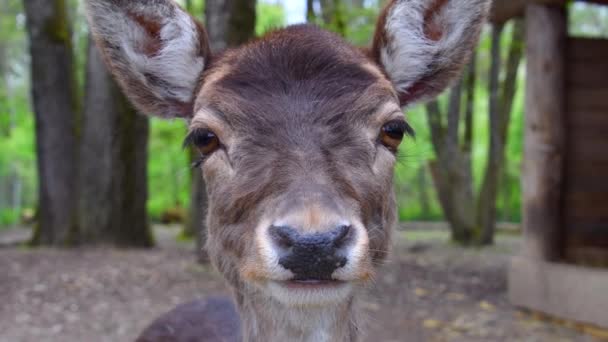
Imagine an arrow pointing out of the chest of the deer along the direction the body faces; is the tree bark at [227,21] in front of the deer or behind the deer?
behind

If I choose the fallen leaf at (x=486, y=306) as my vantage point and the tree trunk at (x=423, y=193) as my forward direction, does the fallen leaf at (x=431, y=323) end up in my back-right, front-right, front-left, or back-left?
back-left

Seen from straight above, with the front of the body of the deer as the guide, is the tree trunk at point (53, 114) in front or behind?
behind

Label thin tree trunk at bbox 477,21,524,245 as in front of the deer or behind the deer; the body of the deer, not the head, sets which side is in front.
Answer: behind

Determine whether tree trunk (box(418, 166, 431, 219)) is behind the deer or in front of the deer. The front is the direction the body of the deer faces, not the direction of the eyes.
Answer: behind

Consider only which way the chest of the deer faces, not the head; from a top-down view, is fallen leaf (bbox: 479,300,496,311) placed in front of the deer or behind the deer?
behind

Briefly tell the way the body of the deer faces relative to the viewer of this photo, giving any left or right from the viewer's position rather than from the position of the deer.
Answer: facing the viewer

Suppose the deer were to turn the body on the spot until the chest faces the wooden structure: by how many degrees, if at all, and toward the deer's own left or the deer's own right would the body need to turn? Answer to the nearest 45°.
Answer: approximately 135° to the deer's own left

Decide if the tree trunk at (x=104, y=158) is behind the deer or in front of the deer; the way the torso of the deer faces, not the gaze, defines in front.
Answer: behind
